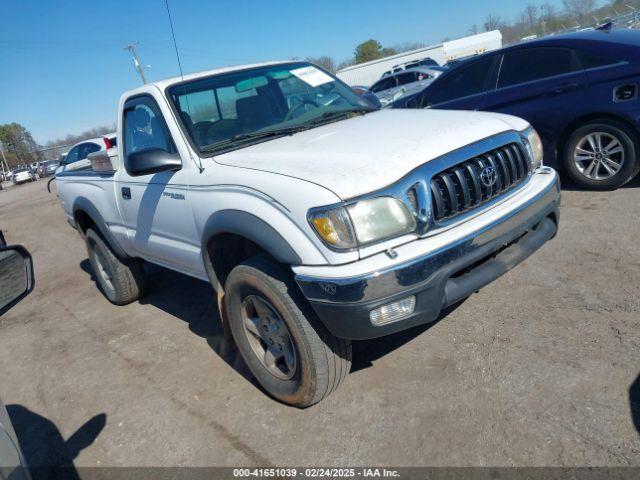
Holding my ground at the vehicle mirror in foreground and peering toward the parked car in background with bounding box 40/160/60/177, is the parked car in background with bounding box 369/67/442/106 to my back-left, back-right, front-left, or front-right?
front-right

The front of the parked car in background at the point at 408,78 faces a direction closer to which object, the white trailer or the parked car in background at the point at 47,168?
the parked car in background

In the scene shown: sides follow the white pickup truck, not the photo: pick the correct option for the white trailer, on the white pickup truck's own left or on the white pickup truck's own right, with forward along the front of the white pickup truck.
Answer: on the white pickup truck's own left

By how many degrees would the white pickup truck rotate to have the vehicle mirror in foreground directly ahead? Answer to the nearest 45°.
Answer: approximately 90° to its right

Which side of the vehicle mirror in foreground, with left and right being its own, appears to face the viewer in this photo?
front

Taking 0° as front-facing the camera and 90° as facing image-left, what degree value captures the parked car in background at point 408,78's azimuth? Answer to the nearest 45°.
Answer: approximately 45°

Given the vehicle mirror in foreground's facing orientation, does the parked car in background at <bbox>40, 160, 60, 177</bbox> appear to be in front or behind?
behind

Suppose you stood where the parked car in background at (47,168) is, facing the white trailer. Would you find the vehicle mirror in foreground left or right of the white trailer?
right

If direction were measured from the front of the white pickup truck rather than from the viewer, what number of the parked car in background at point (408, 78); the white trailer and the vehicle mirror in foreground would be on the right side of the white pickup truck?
1

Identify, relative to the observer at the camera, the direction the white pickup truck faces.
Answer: facing the viewer and to the right of the viewer

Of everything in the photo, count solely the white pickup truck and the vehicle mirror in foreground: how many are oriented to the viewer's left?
0

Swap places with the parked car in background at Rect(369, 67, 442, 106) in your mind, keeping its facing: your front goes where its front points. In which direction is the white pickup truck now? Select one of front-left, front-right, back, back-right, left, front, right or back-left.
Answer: front-left
